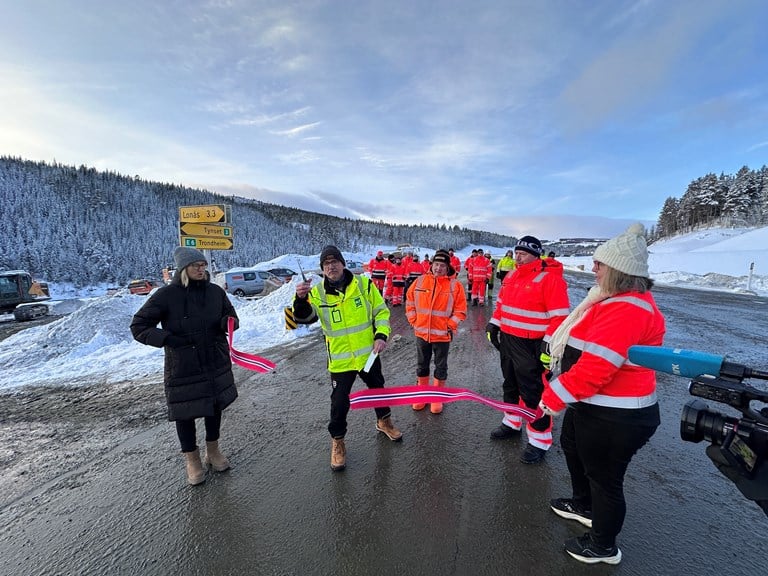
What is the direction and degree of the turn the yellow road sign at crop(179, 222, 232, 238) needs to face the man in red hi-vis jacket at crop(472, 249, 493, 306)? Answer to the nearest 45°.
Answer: approximately 90° to its left

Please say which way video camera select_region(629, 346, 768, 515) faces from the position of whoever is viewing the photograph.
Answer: facing to the left of the viewer

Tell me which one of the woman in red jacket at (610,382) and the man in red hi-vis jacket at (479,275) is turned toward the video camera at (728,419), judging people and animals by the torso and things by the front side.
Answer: the man in red hi-vis jacket

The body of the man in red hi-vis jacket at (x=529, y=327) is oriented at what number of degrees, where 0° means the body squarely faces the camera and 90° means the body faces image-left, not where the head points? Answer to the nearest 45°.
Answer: approximately 45°

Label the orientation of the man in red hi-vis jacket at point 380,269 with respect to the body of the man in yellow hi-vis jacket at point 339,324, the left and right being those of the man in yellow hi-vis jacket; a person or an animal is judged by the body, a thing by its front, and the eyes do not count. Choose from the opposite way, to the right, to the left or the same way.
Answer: the same way

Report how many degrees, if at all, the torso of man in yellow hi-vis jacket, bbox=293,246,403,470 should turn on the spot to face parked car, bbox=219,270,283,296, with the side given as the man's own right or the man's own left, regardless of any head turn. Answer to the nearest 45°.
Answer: approximately 180°

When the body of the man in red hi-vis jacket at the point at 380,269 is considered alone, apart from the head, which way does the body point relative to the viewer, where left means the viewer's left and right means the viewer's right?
facing the viewer

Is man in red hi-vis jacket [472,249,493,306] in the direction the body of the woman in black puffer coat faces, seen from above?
no

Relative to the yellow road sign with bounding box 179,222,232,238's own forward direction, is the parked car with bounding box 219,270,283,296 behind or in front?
behind

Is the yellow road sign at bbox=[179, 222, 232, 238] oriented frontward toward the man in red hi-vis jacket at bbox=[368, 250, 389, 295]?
no

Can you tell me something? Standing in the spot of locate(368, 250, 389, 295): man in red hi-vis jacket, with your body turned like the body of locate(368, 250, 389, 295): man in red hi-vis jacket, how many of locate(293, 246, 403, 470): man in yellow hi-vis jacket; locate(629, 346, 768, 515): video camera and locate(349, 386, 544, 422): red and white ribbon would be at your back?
0

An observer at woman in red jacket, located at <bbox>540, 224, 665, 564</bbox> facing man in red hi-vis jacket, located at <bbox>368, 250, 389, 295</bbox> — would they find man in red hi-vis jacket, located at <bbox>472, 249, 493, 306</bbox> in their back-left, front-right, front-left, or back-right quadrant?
front-right

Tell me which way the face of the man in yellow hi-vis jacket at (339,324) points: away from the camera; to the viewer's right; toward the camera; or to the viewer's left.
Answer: toward the camera

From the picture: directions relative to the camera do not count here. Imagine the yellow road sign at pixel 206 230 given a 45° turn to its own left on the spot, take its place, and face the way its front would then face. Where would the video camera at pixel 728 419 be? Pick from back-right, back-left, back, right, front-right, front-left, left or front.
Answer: front-right

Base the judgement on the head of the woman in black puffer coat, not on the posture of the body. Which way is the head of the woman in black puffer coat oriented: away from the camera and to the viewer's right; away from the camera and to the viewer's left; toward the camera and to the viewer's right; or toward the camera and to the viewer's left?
toward the camera and to the viewer's right

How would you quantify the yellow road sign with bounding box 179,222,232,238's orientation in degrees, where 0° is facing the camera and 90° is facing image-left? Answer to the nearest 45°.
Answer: approximately 0°

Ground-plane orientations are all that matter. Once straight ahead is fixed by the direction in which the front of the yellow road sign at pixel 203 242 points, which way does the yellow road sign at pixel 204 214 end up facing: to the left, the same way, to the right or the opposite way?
the same way
